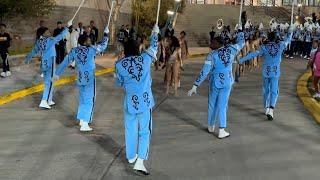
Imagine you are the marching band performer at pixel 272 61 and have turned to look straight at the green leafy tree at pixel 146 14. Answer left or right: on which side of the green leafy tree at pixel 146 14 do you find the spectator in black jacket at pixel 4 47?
left

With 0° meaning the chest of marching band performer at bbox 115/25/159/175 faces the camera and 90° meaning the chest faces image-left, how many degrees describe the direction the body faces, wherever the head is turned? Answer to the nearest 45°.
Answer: approximately 180°

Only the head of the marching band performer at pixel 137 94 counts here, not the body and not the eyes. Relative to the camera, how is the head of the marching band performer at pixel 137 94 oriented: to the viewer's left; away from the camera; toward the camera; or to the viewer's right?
away from the camera

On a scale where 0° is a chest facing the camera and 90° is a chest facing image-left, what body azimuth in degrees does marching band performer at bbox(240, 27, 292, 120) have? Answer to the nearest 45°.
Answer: approximately 180°

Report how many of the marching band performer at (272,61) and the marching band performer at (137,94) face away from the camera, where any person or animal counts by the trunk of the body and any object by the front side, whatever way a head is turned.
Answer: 2

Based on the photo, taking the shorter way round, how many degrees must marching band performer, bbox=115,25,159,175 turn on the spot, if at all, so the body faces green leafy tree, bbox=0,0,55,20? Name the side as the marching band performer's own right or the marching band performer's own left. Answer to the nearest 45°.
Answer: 0° — they already face it

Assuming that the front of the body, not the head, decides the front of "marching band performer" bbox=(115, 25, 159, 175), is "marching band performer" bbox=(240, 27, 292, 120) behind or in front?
in front

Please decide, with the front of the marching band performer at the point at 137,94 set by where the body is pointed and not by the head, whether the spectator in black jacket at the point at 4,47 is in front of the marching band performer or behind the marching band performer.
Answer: in front

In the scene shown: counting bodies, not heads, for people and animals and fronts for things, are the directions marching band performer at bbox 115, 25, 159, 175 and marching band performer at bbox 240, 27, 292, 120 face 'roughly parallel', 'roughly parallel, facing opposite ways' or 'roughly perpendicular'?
roughly parallel

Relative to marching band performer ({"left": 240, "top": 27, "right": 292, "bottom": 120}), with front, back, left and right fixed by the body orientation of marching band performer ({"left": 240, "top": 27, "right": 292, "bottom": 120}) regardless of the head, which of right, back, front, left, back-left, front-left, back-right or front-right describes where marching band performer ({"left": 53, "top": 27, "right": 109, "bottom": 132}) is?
back-left

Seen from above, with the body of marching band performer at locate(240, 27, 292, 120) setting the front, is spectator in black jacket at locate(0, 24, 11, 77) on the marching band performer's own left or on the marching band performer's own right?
on the marching band performer's own left
